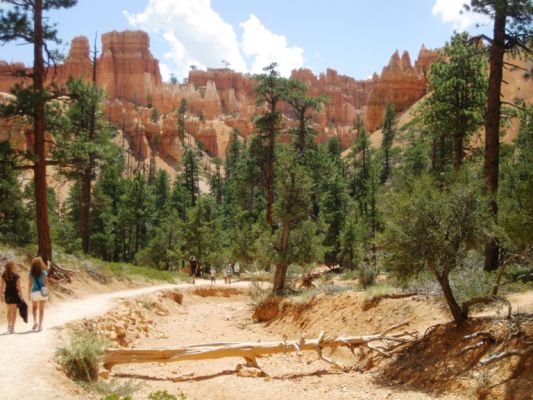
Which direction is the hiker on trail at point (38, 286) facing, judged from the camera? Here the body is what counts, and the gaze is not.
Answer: away from the camera

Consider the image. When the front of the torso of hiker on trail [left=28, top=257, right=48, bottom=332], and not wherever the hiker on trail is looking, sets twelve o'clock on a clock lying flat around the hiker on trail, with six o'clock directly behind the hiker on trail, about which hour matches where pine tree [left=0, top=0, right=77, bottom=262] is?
The pine tree is roughly at 12 o'clock from the hiker on trail.

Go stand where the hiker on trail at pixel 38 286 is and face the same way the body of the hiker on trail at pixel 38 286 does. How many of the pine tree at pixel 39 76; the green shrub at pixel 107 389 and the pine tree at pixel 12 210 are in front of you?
2

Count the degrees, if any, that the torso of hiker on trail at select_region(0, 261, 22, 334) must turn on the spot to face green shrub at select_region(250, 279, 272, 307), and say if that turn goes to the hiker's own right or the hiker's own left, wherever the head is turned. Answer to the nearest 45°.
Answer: approximately 45° to the hiker's own right

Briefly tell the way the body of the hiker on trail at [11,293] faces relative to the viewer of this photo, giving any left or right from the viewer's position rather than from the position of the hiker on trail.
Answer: facing away from the viewer

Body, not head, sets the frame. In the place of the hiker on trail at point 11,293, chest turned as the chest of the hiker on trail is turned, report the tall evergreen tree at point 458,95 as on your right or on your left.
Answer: on your right

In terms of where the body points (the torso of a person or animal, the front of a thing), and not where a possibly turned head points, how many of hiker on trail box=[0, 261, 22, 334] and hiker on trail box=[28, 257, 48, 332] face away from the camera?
2

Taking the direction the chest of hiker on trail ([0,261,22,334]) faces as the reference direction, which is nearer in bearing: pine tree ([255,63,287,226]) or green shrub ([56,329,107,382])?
the pine tree
